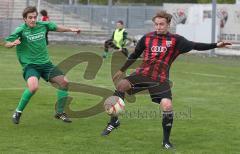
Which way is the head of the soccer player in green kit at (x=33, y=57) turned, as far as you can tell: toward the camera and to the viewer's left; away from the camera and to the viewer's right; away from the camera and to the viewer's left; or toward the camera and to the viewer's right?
toward the camera and to the viewer's right

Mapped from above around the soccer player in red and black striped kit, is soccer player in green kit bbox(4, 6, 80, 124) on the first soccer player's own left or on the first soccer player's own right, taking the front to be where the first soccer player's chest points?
on the first soccer player's own right

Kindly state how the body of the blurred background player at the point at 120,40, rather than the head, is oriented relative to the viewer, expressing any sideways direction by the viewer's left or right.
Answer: facing the viewer and to the left of the viewer

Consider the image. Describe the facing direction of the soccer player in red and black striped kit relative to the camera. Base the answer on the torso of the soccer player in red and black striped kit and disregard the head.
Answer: toward the camera

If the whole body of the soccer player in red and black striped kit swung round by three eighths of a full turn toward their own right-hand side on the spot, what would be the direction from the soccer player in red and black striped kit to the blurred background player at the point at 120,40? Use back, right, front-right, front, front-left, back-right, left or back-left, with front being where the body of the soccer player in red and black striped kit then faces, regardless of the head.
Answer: front-right

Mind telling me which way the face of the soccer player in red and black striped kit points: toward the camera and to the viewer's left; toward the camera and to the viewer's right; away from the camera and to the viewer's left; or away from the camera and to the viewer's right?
toward the camera and to the viewer's left
